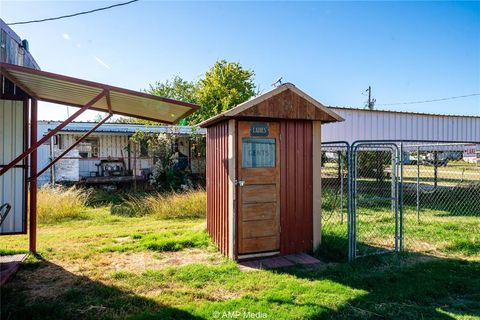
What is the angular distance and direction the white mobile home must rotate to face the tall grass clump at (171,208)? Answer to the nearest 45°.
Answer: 0° — it already faces it

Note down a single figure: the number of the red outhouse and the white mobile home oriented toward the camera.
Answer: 2

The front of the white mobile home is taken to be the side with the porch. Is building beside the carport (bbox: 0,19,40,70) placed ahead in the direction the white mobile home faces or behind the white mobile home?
ahead

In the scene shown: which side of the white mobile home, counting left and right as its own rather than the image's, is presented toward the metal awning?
front

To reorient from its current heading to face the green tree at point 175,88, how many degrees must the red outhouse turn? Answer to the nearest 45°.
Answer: approximately 180°

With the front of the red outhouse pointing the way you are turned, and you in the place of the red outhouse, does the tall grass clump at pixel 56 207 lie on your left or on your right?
on your right

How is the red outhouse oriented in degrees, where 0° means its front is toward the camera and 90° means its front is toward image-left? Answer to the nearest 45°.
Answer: approximately 0°

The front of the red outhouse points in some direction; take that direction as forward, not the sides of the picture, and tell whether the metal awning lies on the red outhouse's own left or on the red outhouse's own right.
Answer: on the red outhouse's own right

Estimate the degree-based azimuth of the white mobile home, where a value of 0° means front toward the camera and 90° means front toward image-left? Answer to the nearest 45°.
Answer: approximately 0°

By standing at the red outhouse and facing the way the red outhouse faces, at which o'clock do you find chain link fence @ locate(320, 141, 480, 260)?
The chain link fence is roughly at 8 o'clock from the red outhouse.

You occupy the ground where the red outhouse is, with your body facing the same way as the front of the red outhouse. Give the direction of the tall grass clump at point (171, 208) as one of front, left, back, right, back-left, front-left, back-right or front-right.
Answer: back-right
